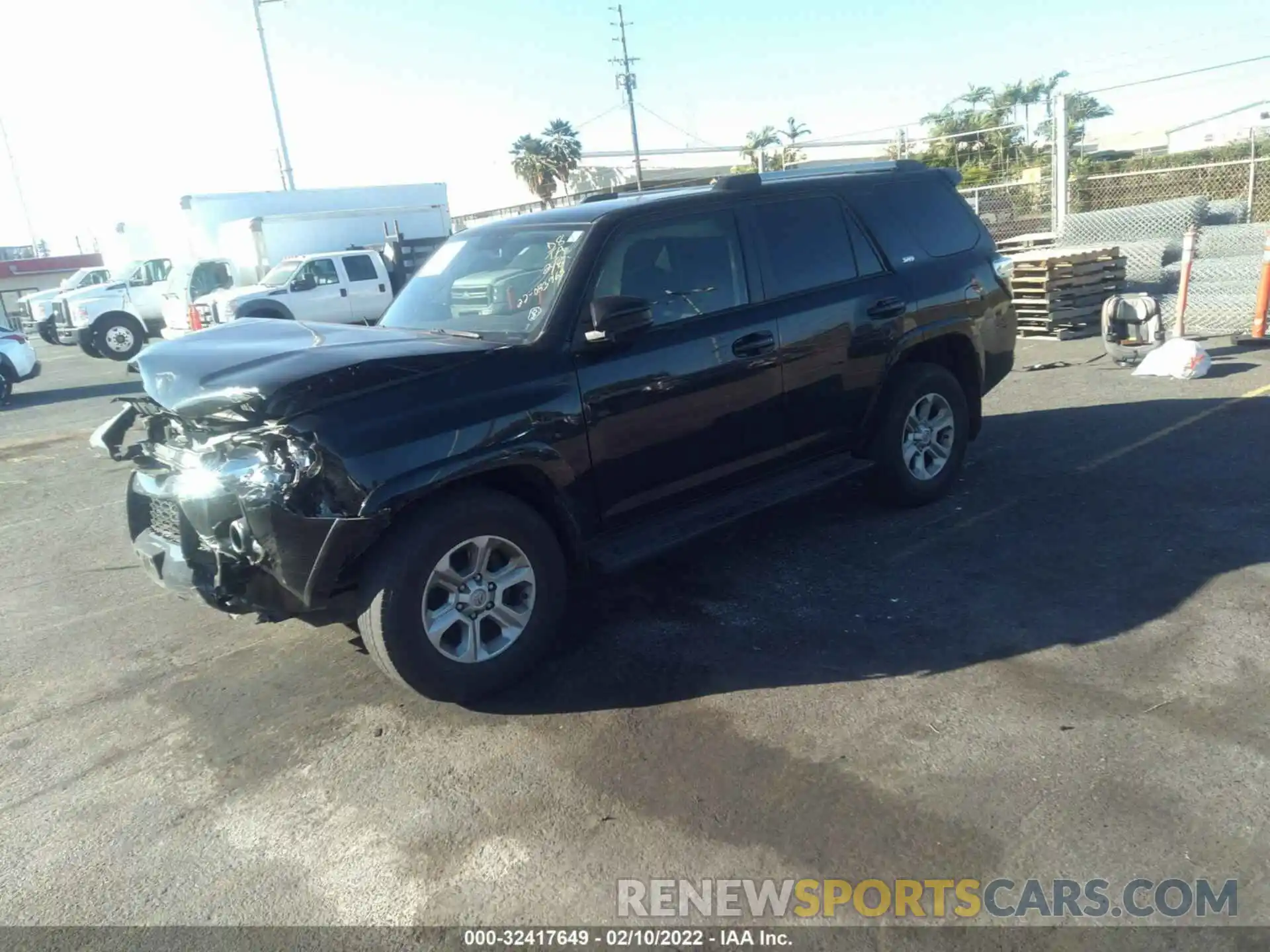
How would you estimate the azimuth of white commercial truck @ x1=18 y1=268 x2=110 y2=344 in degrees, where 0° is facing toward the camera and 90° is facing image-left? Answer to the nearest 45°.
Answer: approximately 45°

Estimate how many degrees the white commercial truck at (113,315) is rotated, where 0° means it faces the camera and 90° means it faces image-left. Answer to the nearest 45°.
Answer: approximately 45°

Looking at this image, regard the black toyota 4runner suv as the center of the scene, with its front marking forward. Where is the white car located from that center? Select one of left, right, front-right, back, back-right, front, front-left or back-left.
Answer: right

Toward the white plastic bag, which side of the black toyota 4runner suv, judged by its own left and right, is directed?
back

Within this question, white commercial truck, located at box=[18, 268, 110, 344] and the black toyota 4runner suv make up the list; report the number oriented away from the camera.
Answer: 0

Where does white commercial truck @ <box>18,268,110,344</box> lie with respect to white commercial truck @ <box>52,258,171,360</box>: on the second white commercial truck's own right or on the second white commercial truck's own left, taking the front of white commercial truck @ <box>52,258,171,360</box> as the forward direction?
on the second white commercial truck's own right

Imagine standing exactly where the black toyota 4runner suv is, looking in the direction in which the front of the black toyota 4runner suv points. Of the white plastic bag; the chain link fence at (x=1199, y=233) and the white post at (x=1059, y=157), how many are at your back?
3

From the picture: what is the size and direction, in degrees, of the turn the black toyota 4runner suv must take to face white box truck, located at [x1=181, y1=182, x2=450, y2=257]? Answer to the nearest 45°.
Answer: approximately 135° to its right
